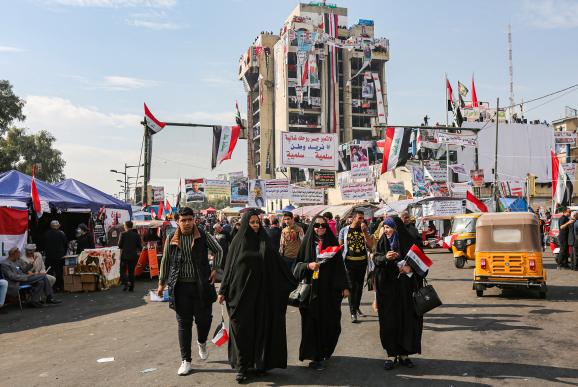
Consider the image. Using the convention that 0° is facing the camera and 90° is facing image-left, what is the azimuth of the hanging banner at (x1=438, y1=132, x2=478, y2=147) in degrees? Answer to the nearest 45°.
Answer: approximately 0°

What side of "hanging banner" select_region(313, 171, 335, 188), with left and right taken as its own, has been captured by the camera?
front

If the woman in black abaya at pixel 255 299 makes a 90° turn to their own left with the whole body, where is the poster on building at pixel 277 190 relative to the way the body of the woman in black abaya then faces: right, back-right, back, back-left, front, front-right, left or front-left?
left

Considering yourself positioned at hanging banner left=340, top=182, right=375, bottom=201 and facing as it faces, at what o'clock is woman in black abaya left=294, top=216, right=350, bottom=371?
The woman in black abaya is roughly at 12 o'clock from the hanging banner.

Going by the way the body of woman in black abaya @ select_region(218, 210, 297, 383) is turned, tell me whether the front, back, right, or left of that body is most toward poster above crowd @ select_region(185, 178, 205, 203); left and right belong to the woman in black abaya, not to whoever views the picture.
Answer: back

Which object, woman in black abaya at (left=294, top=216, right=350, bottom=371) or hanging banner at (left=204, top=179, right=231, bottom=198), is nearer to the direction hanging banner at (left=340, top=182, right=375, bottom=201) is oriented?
the woman in black abaya

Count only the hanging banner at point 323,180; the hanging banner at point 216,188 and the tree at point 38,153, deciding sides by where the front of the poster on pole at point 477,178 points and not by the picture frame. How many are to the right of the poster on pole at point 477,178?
3

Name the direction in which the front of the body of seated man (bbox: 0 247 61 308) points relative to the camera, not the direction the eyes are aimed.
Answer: to the viewer's right

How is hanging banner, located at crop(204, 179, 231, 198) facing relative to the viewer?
toward the camera

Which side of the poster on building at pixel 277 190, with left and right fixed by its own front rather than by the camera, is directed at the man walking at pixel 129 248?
front

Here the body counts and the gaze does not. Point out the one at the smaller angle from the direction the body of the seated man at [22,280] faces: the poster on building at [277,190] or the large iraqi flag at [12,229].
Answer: the poster on building
